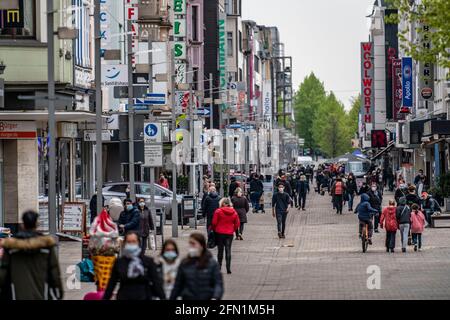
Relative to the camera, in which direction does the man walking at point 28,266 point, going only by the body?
away from the camera

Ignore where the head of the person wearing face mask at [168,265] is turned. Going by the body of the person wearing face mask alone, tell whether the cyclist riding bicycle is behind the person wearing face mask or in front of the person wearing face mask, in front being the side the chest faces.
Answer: behind

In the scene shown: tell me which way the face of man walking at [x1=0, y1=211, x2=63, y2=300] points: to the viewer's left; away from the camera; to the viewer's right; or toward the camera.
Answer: away from the camera
